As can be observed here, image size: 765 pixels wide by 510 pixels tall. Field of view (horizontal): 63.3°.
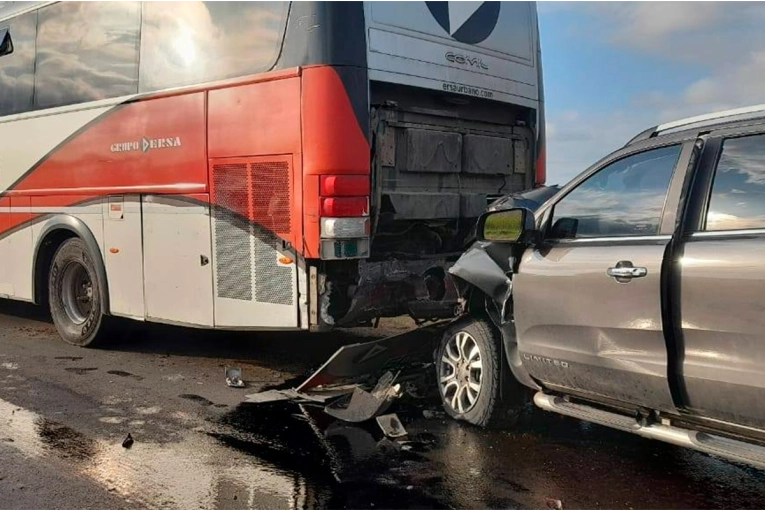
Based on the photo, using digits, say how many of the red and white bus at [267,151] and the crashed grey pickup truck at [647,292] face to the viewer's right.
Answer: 0

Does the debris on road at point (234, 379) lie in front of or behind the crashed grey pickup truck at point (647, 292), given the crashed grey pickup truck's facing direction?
in front

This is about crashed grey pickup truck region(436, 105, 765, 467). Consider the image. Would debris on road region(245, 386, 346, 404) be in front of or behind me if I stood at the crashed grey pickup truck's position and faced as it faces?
in front

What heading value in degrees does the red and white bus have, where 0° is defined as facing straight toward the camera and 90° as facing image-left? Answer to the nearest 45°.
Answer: approximately 135°

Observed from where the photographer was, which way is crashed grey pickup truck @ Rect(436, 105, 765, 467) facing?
facing away from the viewer and to the left of the viewer

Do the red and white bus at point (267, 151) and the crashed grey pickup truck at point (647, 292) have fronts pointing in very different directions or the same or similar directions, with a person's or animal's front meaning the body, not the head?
same or similar directions

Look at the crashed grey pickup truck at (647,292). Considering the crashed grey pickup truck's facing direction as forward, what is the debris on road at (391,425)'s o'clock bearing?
The debris on road is roughly at 11 o'clock from the crashed grey pickup truck.
